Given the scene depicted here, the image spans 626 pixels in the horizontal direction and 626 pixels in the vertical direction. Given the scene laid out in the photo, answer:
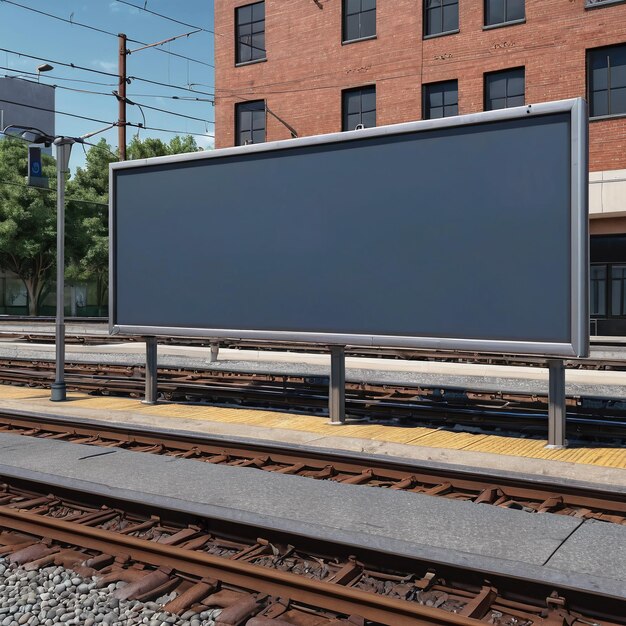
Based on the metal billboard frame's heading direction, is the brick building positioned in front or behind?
behind

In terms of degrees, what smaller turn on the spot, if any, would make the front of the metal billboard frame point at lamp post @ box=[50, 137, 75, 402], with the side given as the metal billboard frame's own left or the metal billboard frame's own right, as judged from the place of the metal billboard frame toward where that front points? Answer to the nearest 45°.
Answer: approximately 90° to the metal billboard frame's own right

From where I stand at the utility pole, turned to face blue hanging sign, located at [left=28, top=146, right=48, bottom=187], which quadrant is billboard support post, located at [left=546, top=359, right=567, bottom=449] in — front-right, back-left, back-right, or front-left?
front-left

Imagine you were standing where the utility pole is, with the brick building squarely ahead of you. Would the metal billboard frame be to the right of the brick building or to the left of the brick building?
right

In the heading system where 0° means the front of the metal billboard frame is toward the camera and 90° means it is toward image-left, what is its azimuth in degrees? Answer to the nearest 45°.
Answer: approximately 45°

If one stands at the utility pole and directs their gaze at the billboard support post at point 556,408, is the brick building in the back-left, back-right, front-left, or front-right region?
front-left

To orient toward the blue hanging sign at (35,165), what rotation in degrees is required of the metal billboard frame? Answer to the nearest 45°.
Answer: approximately 90° to its right

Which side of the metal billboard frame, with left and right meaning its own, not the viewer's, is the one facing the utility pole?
right
